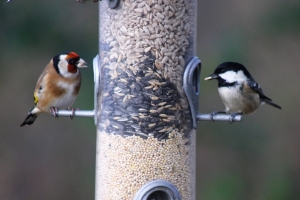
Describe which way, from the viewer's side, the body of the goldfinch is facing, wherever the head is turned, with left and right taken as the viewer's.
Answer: facing the viewer and to the right of the viewer

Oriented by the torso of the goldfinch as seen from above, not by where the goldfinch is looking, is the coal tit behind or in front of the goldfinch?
in front
